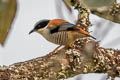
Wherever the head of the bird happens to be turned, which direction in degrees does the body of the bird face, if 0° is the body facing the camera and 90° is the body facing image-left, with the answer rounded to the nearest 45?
approximately 90°
